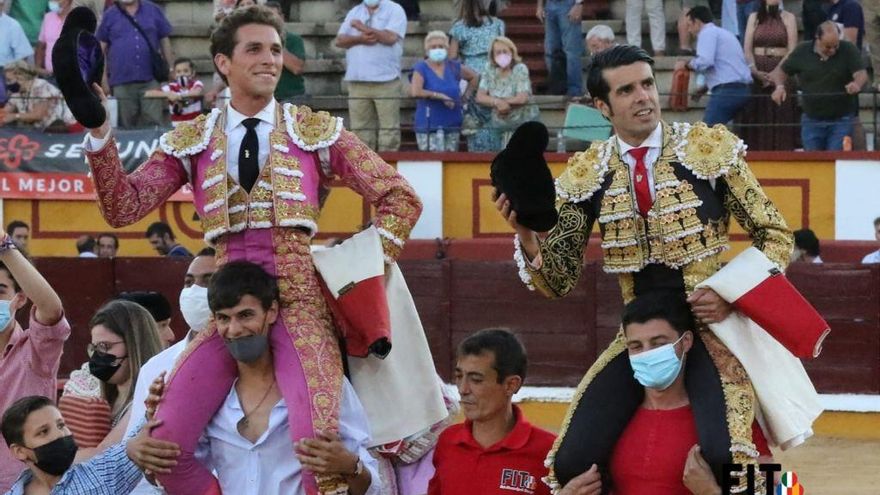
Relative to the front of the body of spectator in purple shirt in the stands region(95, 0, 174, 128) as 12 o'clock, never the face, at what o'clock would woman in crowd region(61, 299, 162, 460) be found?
The woman in crowd is roughly at 12 o'clock from the spectator in purple shirt in the stands.

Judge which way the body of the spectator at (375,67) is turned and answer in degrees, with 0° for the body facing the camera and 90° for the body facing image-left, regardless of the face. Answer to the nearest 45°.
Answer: approximately 0°

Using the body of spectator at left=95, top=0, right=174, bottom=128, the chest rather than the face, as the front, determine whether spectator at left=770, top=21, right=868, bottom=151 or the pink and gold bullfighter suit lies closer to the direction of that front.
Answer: the pink and gold bullfighter suit

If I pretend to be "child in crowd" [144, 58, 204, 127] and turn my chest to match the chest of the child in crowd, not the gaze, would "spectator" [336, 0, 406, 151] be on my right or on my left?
on my left

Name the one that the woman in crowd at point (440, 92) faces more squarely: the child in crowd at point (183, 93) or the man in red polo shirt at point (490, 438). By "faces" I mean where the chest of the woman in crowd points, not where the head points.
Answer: the man in red polo shirt

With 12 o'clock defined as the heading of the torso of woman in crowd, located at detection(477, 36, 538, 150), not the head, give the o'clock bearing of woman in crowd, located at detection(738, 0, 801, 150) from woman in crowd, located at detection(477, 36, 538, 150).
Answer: woman in crowd, located at detection(738, 0, 801, 150) is roughly at 9 o'clock from woman in crowd, located at detection(477, 36, 538, 150).

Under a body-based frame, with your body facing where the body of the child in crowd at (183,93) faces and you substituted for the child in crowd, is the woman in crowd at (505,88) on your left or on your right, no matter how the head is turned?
on your left

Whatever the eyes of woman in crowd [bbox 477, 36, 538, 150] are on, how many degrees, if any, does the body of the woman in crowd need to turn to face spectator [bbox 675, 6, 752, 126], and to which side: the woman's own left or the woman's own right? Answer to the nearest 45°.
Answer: approximately 90° to the woman's own left
